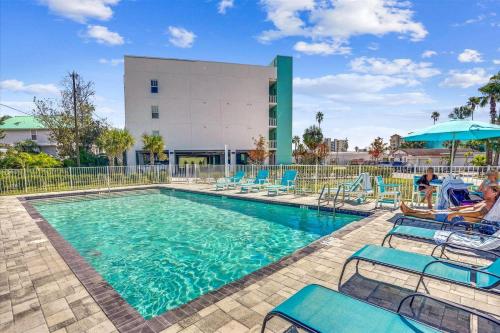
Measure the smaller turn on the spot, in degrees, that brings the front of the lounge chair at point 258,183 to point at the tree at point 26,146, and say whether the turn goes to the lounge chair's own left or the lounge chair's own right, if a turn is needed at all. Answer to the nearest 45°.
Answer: approximately 90° to the lounge chair's own right

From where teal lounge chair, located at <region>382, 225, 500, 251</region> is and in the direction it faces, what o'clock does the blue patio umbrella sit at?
The blue patio umbrella is roughly at 3 o'clock from the teal lounge chair.

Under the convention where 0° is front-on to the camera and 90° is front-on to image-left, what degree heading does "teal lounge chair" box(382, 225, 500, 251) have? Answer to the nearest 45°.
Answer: approximately 90°

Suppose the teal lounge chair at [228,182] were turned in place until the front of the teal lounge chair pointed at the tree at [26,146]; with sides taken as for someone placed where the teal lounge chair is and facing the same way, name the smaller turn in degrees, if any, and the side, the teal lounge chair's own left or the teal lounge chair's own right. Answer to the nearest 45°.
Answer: approximately 90° to the teal lounge chair's own right

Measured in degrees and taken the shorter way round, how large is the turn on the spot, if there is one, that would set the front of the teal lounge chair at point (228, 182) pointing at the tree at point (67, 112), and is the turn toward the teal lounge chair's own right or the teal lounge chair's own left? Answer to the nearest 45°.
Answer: approximately 90° to the teal lounge chair's own right

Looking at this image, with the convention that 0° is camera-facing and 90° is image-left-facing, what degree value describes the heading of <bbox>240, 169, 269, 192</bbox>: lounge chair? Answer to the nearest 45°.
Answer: approximately 45°

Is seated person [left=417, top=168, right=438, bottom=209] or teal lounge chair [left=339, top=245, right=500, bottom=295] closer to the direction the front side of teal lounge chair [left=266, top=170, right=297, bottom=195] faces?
the teal lounge chair

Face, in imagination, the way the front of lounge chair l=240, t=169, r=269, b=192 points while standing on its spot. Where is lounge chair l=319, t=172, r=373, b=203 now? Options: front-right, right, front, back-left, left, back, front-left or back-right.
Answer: left

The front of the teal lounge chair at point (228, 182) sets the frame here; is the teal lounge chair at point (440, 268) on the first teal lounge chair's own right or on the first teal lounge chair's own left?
on the first teal lounge chair's own left
